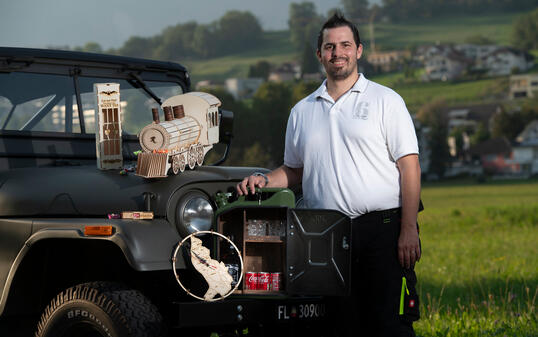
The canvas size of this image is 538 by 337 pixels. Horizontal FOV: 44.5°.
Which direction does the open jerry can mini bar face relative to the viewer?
toward the camera

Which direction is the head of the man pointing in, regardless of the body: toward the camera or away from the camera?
toward the camera

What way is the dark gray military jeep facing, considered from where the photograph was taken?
facing the viewer and to the right of the viewer

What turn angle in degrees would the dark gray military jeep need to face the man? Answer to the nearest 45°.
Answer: approximately 45° to its left
